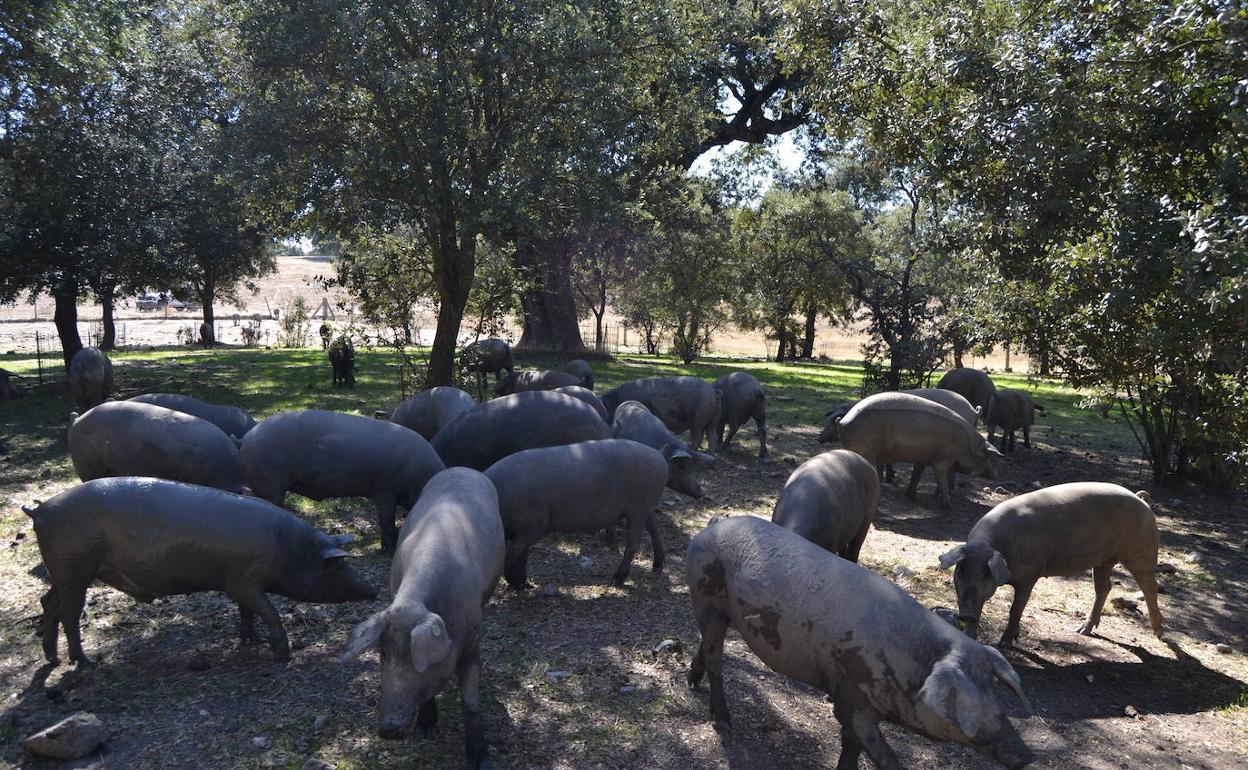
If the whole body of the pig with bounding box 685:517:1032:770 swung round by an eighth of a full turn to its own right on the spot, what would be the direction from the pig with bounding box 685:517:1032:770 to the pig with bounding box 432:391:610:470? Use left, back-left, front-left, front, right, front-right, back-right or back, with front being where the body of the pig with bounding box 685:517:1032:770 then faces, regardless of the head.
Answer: back-right

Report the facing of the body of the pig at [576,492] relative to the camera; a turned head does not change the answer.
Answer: to the viewer's left

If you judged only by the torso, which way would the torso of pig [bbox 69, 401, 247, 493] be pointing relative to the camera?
to the viewer's right

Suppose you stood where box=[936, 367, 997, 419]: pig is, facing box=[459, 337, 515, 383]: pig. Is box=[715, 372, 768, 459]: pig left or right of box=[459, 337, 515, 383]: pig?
left

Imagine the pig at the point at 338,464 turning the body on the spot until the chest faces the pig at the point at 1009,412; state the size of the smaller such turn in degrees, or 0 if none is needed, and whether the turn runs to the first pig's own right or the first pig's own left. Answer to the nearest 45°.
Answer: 0° — it already faces it

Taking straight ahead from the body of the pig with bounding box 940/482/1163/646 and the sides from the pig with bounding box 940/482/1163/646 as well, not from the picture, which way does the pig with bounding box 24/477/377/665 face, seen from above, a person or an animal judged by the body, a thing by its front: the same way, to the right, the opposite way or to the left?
the opposite way

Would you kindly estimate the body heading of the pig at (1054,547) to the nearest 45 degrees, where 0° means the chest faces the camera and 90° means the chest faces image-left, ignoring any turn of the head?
approximately 45°

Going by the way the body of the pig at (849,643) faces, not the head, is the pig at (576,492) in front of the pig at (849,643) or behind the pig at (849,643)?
behind

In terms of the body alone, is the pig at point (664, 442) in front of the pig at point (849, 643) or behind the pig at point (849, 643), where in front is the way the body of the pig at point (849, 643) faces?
behind

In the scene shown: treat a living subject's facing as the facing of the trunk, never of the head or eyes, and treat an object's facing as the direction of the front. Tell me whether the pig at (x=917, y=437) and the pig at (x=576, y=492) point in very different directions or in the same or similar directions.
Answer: very different directions

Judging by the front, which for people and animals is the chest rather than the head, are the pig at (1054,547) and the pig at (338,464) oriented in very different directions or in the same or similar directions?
very different directions

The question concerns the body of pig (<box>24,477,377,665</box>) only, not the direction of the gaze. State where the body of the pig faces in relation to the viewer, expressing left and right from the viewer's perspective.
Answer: facing to the right of the viewer

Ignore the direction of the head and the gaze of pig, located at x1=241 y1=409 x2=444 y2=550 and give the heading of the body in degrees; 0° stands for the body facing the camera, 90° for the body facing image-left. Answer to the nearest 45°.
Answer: approximately 270°
